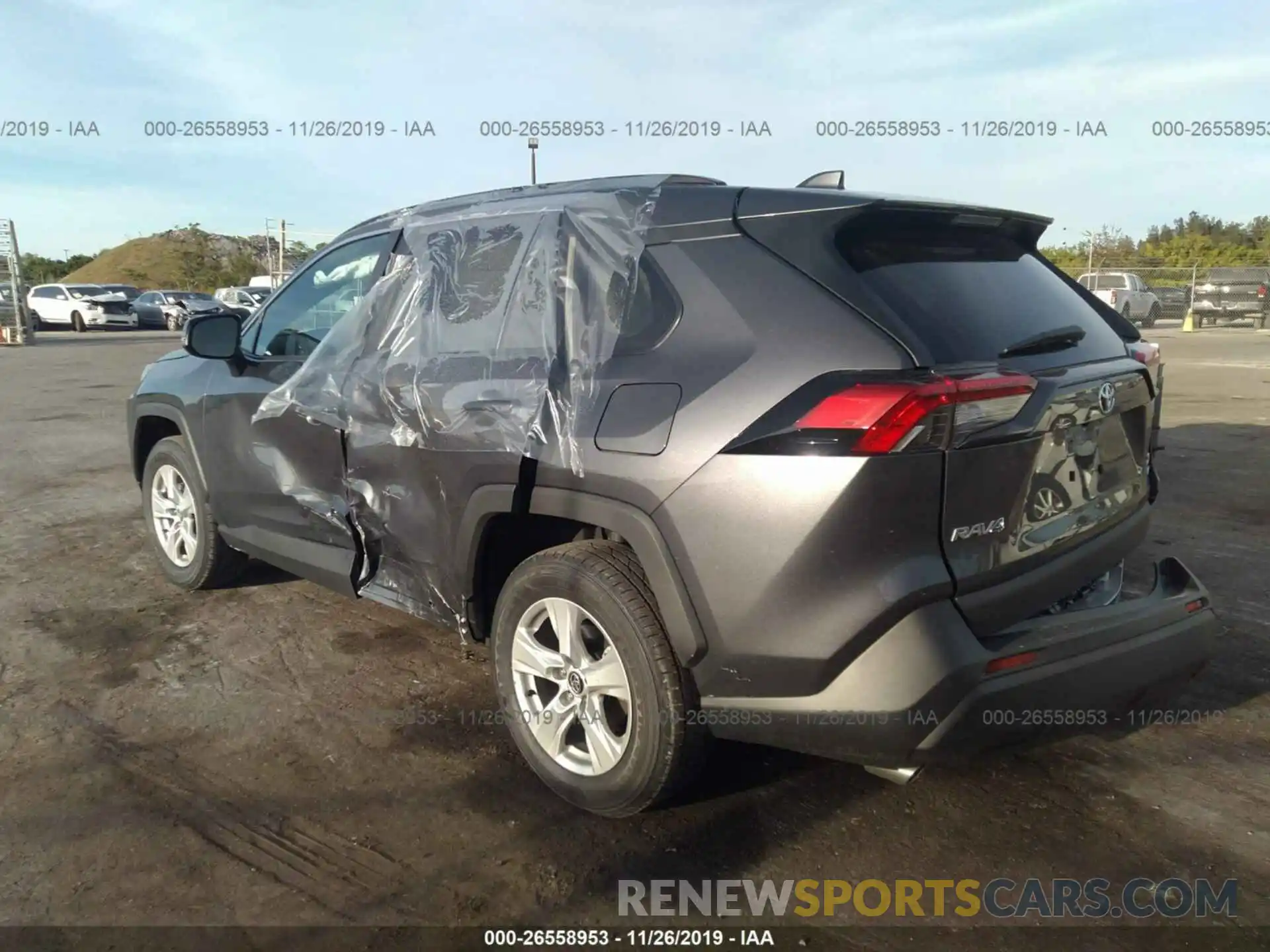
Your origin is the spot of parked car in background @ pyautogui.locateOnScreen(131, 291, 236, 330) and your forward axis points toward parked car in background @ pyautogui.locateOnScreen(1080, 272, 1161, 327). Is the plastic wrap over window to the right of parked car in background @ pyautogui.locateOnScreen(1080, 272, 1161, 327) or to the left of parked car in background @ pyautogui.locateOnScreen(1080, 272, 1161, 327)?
right

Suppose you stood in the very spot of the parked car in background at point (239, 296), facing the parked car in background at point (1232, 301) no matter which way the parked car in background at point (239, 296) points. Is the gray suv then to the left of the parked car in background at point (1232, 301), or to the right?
right

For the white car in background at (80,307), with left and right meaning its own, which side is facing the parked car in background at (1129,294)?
front

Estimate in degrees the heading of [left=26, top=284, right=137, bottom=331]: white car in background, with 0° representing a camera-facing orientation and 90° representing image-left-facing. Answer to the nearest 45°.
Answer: approximately 315°

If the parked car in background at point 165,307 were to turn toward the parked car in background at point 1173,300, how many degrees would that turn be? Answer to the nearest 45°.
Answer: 0° — it already faces it

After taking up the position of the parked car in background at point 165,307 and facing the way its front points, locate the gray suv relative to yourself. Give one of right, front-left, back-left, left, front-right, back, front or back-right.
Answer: front-right

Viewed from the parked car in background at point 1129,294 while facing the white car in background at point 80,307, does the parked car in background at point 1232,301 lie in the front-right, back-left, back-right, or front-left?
back-left

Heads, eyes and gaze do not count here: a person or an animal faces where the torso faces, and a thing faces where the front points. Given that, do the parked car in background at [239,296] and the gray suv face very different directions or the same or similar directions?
very different directions

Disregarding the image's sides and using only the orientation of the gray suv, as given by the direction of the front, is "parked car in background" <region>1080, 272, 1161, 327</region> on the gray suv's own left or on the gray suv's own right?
on the gray suv's own right

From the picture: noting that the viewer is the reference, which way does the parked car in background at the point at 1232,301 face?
facing away from the viewer

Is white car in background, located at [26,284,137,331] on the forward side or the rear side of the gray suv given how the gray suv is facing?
on the forward side

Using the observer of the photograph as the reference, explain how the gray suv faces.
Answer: facing away from the viewer and to the left of the viewer

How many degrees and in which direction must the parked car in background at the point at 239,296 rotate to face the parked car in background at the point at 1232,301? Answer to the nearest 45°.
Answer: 0° — it already faces it

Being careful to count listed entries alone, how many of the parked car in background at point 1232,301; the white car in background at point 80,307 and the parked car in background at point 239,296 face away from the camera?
1

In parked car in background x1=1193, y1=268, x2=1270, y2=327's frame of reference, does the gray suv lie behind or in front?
behind

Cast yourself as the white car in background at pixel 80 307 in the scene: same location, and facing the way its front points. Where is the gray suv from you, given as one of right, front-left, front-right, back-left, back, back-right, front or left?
front-right
